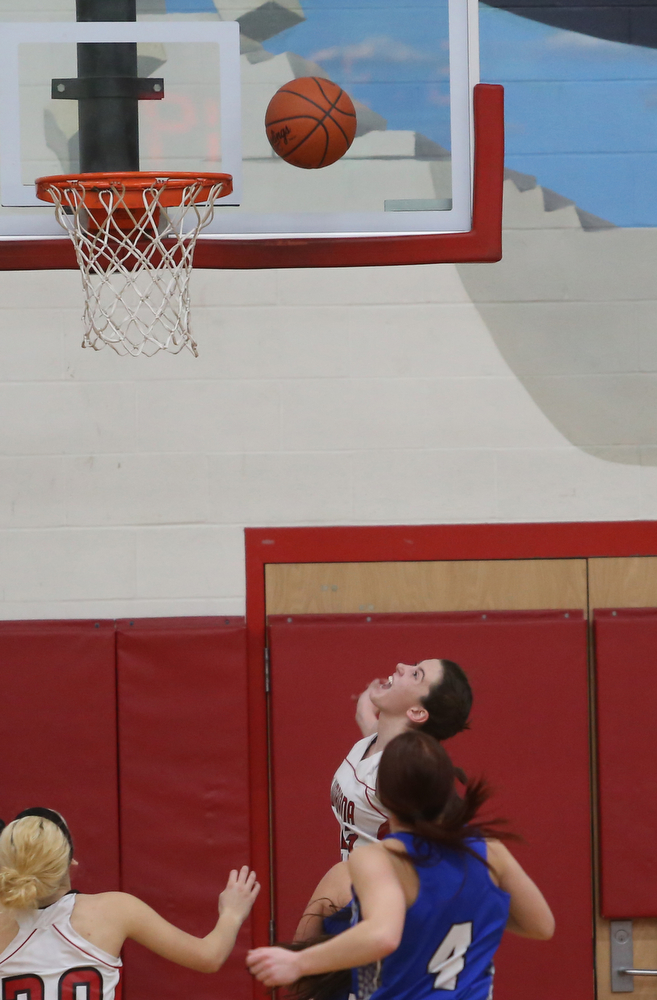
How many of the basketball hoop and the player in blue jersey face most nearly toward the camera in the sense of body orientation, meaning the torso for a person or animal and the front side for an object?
1

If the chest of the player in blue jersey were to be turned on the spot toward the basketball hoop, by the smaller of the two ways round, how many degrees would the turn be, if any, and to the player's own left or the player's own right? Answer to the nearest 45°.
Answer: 0° — they already face it

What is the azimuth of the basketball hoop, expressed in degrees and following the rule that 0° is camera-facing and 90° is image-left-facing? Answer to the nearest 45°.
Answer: approximately 0°

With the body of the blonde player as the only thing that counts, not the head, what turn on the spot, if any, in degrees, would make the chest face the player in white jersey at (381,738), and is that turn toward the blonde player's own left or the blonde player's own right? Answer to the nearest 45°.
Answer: approximately 45° to the blonde player's own right

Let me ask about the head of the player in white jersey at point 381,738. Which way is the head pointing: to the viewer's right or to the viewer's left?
to the viewer's left

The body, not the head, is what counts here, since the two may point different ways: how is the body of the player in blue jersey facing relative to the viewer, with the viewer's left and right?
facing away from the viewer and to the left of the viewer

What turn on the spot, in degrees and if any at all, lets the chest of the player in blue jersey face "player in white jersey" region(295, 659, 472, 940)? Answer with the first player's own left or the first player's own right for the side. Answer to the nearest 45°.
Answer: approximately 45° to the first player's own right

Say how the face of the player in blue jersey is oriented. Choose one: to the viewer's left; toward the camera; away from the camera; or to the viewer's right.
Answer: away from the camera

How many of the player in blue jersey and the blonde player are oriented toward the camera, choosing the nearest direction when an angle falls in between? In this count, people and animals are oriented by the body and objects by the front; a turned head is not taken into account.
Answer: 0

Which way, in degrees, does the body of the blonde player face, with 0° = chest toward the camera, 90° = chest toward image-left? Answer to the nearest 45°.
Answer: approximately 180°
